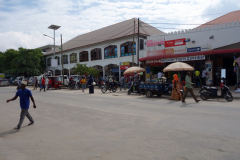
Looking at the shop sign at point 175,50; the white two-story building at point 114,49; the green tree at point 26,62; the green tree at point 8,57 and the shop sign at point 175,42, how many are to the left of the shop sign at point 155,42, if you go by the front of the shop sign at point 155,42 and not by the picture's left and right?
2

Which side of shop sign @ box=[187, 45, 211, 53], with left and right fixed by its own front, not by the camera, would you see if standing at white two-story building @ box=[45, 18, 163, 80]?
right

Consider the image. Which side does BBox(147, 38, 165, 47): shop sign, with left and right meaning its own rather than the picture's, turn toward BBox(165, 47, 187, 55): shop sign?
left

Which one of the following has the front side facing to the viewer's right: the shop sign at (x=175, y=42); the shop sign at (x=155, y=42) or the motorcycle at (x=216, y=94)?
the motorcycle

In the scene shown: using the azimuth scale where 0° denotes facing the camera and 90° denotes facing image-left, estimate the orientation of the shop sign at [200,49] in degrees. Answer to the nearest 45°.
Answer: approximately 45°

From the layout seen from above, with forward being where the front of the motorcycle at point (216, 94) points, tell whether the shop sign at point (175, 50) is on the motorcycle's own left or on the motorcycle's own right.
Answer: on the motorcycle's own left

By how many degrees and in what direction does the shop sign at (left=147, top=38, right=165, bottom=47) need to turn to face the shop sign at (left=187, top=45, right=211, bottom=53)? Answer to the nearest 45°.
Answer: approximately 90° to its left

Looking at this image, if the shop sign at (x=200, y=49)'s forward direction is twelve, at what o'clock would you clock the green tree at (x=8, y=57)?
The green tree is roughly at 2 o'clock from the shop sign.

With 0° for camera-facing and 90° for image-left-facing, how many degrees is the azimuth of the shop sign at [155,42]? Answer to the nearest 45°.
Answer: approximately 45°

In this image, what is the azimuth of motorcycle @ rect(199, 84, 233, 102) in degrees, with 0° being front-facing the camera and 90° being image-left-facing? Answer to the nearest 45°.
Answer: approximately 270°

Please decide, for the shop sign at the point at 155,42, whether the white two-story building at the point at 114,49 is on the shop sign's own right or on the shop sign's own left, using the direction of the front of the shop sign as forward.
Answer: on the shop sign's own right

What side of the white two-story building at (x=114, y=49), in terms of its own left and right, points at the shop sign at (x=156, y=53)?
left

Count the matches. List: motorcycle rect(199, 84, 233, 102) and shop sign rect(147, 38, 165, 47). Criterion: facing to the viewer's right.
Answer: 1
